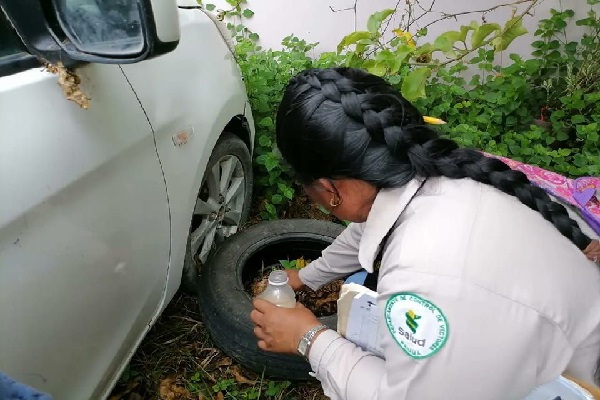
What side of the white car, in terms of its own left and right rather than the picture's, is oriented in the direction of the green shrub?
front

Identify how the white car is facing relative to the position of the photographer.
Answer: facing away from the viewer and to the right of the viewer
